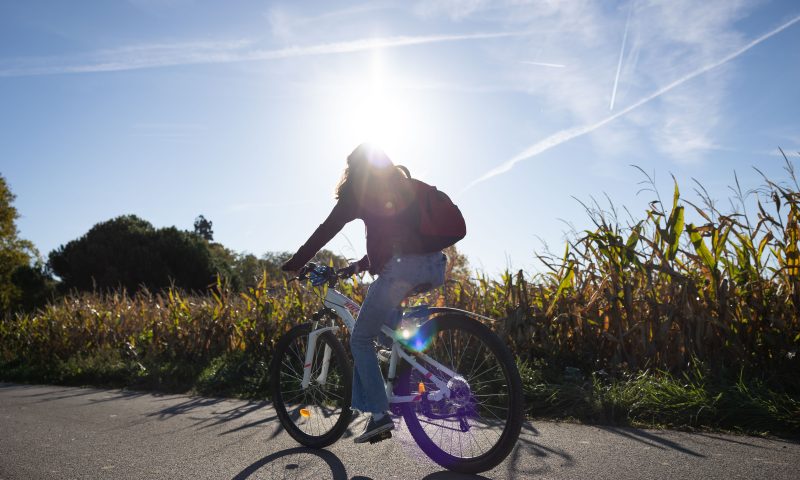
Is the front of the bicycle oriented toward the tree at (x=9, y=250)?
yes

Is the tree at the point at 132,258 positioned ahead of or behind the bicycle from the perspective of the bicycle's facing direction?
ahead

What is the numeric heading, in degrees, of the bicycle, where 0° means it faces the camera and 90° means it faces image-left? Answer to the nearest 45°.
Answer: approximately 135°
